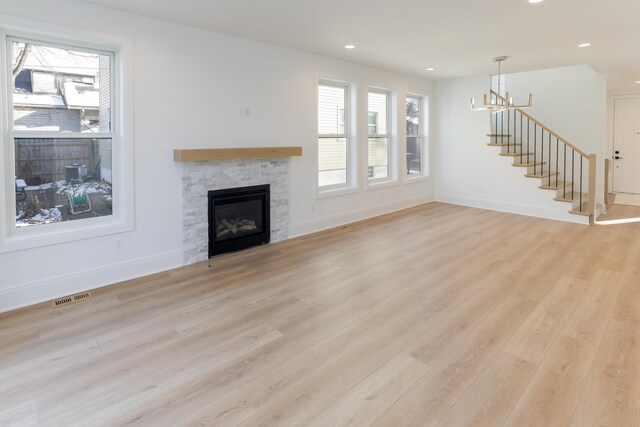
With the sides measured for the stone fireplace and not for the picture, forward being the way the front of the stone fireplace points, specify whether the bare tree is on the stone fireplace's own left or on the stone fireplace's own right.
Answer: on the stone fireplace's own right

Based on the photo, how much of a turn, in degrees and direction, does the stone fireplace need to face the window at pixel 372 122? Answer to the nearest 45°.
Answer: approximately 90° to its left

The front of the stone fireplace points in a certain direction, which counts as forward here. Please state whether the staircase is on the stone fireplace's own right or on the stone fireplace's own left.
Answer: on the stone fireplace's own left

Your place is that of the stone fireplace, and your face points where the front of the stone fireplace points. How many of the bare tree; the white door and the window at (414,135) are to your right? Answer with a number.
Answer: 1

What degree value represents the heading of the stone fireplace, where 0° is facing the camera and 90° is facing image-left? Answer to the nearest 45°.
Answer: approximately 315°

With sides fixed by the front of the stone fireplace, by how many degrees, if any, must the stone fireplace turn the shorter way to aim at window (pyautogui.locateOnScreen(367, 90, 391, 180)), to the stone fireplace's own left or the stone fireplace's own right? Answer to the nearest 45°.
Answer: approximately 90° to the stone fireplace's own left

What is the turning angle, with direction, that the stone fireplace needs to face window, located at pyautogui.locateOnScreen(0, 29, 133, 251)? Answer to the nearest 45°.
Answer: approximately 90° to its right

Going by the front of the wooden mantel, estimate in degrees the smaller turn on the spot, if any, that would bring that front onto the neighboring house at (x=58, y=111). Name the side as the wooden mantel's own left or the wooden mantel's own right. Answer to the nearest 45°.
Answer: approximately 180°

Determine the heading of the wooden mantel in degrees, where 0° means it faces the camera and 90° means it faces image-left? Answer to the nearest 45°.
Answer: approximately 315°

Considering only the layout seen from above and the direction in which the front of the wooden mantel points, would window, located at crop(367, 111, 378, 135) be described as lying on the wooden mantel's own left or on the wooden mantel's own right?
on the wooden mantel's own left

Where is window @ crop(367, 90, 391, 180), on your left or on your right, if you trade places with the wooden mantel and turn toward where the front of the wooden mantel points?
on your left

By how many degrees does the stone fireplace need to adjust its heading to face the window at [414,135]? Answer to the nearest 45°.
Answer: approximately 90° to its left

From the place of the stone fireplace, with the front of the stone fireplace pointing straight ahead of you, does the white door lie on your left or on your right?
on your left
